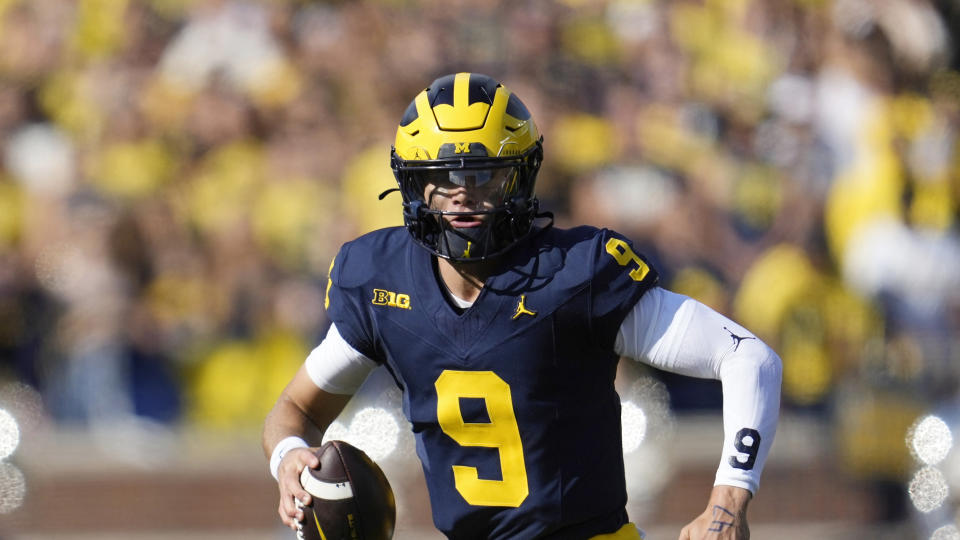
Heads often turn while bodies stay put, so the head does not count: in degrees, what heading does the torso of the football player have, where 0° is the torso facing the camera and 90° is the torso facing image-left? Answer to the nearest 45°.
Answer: approximately 0°
